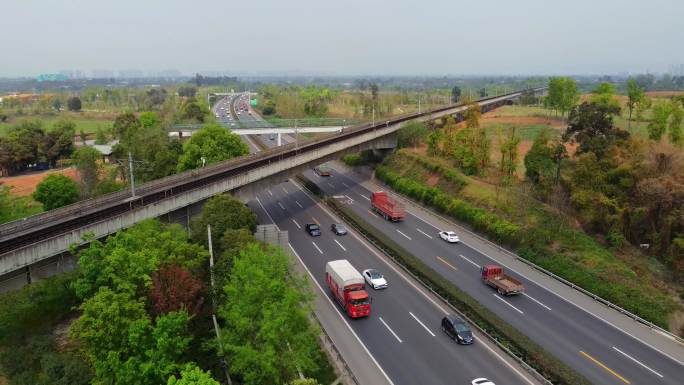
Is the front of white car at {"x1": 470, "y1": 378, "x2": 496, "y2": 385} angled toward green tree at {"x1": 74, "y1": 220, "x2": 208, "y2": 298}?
no

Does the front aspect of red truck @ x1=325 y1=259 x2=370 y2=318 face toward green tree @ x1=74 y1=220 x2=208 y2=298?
no

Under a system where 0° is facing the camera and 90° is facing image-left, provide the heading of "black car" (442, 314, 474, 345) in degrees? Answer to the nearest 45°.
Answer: approximately 315°

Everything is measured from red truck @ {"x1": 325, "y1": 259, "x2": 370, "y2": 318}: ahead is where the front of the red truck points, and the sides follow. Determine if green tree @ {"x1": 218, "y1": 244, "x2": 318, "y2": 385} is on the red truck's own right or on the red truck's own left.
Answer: on the red truck's own right

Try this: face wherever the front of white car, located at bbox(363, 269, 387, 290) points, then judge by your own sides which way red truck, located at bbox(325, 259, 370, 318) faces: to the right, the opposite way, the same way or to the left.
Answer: the same way

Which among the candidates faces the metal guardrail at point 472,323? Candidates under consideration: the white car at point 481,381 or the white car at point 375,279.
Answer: the white car at point 375,279

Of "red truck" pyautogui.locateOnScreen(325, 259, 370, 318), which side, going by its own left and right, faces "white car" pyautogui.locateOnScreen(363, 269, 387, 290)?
left

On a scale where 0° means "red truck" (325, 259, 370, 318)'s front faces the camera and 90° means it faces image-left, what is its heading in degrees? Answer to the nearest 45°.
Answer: approximately 315°

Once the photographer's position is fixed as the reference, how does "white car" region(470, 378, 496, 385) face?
facing the viewer and to the right of the viewer

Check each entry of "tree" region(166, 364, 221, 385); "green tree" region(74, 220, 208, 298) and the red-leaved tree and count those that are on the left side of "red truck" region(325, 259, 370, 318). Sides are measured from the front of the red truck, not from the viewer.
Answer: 0

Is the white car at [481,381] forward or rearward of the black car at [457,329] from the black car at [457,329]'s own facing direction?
forward

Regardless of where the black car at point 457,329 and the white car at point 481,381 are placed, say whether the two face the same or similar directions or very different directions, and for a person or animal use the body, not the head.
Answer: same or similar directions

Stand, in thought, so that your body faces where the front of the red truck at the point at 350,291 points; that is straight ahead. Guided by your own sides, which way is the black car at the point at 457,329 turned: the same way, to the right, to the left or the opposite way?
the same way

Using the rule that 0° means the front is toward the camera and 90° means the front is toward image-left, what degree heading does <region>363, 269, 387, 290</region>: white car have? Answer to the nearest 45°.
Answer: approximately 315°

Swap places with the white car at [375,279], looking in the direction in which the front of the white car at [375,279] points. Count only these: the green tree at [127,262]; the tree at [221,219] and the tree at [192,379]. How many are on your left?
0

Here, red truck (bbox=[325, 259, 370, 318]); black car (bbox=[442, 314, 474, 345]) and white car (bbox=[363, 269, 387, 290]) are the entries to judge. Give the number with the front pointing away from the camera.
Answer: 0

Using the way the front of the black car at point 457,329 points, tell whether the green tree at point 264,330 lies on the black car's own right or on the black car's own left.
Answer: on the black car's own right

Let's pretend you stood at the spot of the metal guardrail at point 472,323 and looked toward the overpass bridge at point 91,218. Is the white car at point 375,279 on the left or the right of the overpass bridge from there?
right

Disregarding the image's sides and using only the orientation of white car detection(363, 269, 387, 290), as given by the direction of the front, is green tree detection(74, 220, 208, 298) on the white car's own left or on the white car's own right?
on the white car's own right

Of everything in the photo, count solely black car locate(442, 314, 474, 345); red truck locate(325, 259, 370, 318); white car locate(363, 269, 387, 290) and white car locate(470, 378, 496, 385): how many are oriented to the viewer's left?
0

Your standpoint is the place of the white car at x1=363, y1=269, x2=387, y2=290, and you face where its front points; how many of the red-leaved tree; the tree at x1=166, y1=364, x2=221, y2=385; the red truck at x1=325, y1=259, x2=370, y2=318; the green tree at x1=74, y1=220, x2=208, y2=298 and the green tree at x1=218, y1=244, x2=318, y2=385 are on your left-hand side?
0

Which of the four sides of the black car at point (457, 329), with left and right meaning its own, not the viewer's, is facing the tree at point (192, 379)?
right

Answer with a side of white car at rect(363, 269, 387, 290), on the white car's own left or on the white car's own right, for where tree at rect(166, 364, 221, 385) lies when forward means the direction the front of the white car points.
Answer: on the white car's own right
